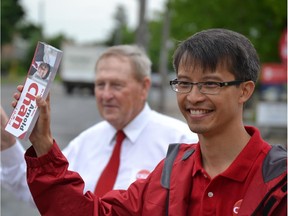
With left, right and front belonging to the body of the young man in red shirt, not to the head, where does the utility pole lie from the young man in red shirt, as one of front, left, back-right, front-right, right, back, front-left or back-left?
back-right

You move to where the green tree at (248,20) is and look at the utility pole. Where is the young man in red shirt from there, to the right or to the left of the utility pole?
left

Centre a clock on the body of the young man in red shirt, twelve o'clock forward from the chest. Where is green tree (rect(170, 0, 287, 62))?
The green tree is roughly at 5 o'clock from the young man in red shirt.

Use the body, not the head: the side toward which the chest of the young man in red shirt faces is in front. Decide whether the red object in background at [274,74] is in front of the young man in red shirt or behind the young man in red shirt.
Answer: behind

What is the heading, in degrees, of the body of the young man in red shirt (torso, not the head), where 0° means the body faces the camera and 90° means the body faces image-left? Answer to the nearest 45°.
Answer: approximately 45°
